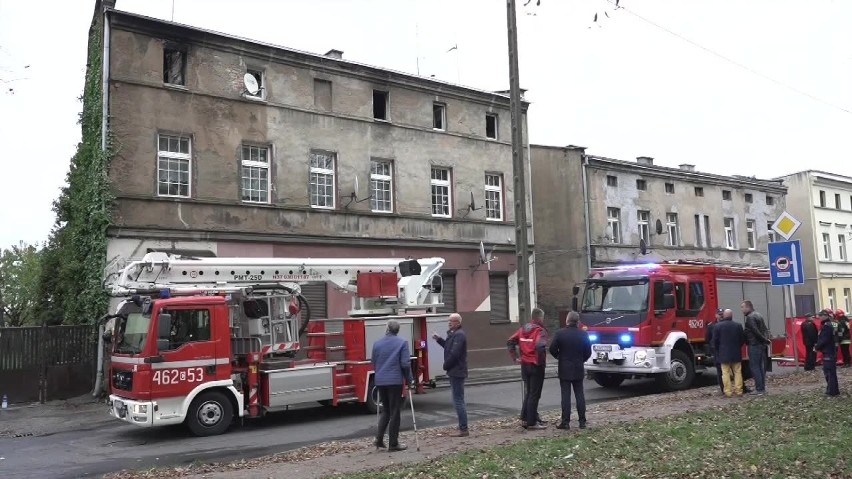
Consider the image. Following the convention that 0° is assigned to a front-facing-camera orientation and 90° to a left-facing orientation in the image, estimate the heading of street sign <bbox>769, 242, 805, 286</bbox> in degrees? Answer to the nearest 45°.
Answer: approximately 0°

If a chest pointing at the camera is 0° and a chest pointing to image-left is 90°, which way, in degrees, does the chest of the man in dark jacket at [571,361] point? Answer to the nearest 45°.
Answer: approximately 180°

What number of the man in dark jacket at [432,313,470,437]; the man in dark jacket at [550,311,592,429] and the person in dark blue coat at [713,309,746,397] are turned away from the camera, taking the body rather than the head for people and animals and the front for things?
2

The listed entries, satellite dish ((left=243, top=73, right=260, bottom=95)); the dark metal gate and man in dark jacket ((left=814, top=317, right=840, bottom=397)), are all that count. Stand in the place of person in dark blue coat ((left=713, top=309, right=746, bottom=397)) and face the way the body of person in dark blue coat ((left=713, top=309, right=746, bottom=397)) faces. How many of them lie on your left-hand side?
2

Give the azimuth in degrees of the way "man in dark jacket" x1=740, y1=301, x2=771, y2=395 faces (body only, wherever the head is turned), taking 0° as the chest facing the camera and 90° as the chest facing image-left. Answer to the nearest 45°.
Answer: approximately 135°

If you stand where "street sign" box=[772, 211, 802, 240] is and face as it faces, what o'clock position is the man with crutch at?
The man with crutch is roughly at 1 o'clock from the street sign.

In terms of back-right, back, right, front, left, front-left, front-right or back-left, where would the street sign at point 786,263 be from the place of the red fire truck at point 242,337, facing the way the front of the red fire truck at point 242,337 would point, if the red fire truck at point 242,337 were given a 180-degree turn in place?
front-right

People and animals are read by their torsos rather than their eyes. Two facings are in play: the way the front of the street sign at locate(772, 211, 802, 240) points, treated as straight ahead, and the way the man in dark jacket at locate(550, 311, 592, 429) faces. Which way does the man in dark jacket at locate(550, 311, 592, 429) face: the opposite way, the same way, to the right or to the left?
the opposite way

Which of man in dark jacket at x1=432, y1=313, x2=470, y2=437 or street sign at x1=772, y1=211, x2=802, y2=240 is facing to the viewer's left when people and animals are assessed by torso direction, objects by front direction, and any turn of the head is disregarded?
the man in dark jacket

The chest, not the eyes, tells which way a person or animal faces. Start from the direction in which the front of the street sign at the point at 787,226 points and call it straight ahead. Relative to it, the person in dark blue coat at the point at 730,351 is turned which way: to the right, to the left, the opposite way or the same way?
the opposite way

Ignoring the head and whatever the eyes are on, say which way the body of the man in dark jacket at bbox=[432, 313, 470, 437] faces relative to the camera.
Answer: to the viewer's left

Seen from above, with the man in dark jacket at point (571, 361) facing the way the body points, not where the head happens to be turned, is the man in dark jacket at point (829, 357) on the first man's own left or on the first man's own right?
on the first man's own right
